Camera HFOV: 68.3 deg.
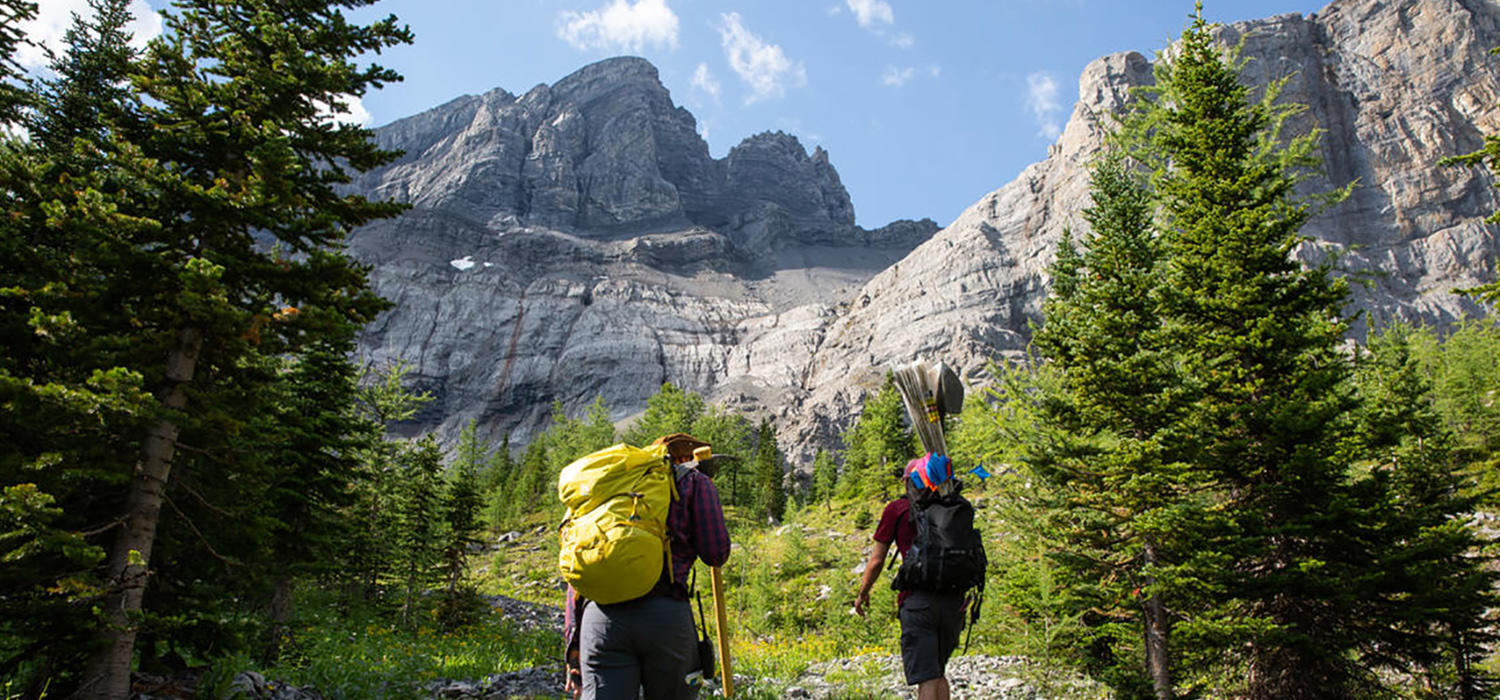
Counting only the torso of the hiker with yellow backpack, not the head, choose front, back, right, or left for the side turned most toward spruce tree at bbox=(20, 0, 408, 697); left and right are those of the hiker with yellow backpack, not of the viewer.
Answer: left

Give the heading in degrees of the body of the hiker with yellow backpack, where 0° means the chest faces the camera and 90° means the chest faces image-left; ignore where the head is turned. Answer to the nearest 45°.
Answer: approximately 225°

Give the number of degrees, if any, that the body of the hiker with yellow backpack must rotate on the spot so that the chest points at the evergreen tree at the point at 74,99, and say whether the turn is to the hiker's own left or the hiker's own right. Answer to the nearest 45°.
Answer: approximately 90° to the hiker's own left

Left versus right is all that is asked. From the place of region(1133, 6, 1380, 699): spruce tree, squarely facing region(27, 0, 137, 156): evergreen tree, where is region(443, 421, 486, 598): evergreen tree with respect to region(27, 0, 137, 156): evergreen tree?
right

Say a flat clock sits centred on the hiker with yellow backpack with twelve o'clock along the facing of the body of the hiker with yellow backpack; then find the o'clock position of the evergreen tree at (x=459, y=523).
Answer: The evergreen tree is roughly at 10 o'clock from the hiker with yellow backpack.
